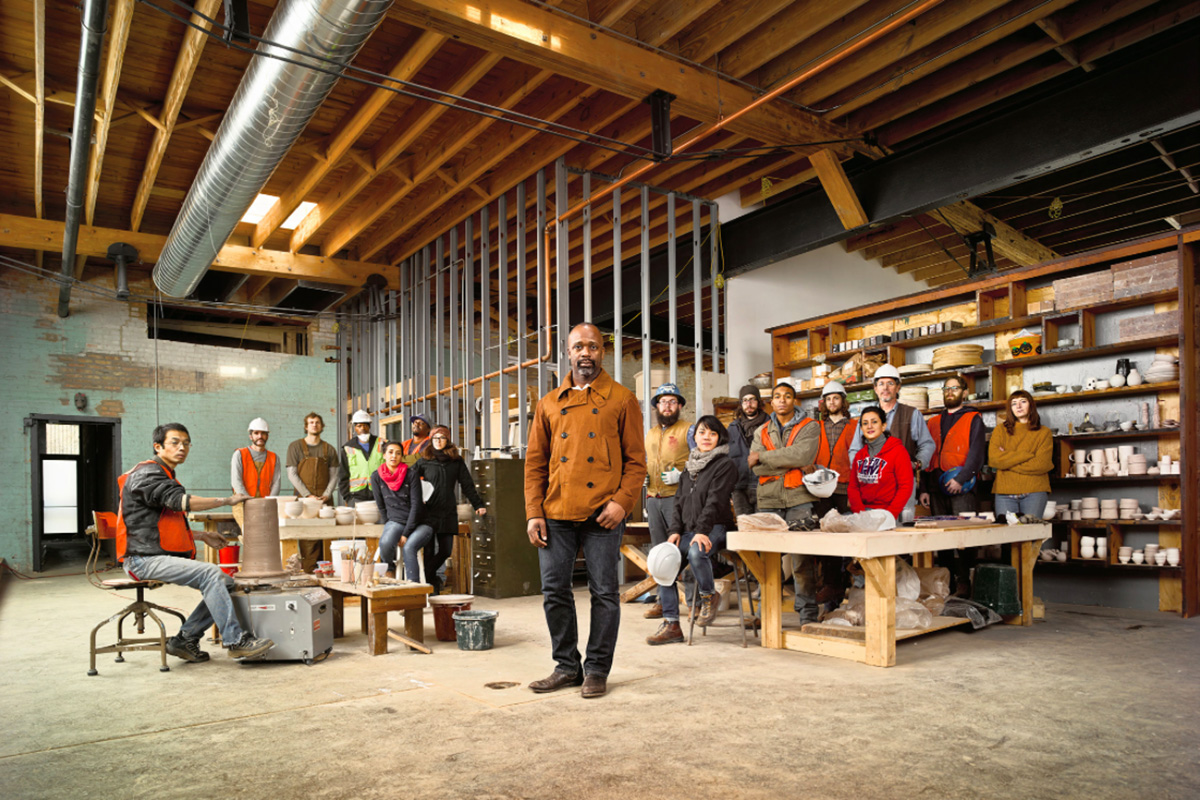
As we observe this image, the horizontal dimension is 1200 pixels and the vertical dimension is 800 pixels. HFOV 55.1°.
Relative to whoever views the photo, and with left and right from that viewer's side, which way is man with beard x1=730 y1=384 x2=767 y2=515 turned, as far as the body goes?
facing the viewer

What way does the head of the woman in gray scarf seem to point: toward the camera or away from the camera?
toward the camera

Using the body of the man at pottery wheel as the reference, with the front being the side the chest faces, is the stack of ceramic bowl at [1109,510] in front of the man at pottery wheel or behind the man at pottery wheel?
in front

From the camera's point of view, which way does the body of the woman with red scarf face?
toward the camera

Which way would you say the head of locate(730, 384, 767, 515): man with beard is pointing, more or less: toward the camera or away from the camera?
toward the camera

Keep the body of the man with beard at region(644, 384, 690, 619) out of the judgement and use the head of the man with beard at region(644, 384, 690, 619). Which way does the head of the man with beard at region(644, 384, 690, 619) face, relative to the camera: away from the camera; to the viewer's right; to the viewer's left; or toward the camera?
toward the camera

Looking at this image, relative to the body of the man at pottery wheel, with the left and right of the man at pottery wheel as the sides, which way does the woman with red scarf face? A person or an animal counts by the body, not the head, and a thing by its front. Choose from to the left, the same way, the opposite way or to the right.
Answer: to the right

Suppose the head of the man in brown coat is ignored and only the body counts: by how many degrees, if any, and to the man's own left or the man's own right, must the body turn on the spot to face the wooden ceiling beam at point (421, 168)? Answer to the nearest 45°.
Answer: approximately 180°

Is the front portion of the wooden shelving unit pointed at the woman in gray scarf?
yes

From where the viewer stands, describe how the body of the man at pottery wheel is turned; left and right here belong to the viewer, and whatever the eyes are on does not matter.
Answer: facing to the right of the viewer

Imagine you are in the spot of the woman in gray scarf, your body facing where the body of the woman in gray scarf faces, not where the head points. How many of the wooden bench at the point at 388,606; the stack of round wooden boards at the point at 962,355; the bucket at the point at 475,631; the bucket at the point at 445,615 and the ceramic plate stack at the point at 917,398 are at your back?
2

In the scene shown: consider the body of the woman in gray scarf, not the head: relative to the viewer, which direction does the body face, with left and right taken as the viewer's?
facing the viewer and to the left of the viewer
